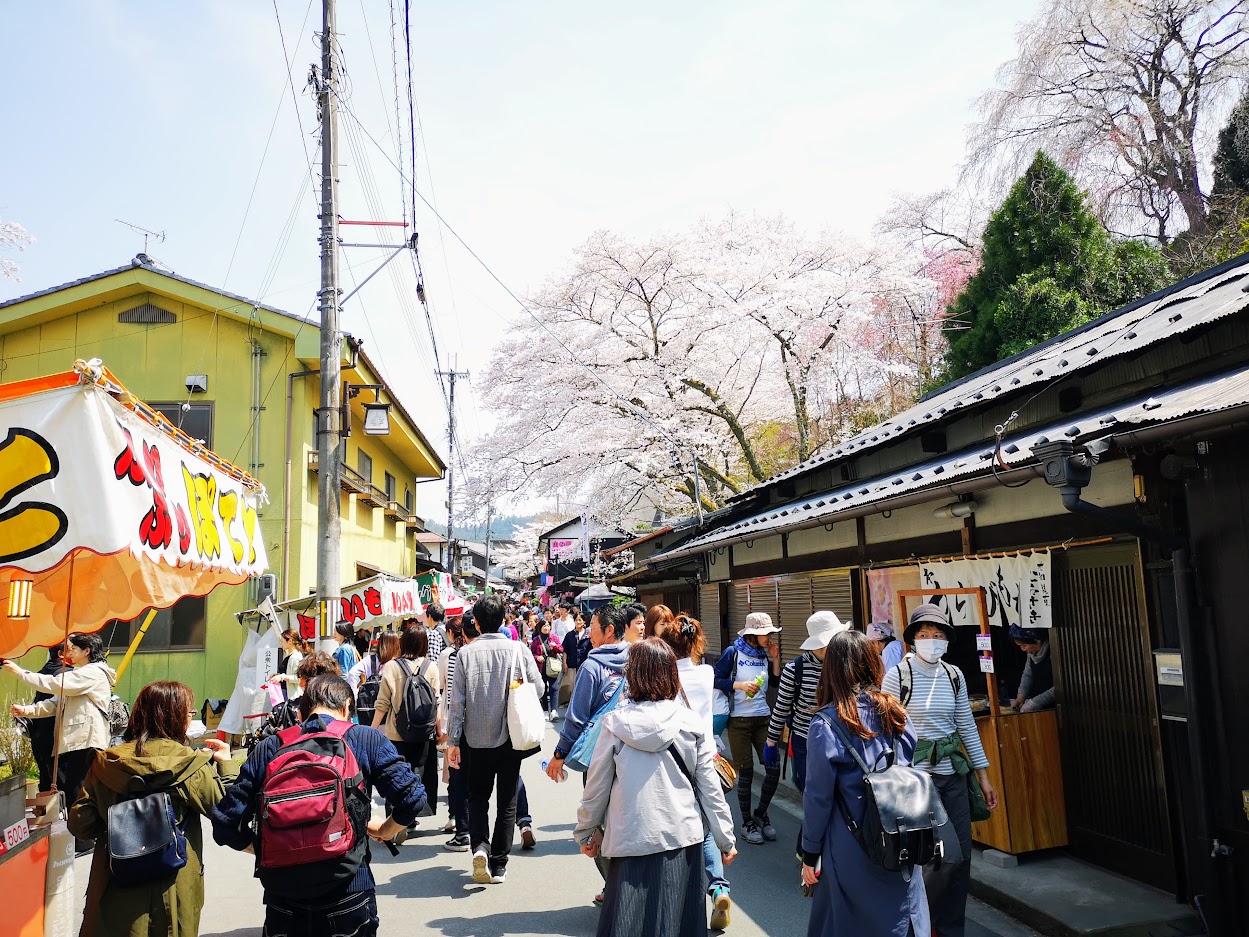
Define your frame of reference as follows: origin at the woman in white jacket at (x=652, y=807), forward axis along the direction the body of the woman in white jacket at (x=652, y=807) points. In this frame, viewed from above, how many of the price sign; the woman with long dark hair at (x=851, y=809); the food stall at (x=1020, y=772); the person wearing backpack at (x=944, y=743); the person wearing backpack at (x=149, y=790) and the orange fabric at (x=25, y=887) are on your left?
3

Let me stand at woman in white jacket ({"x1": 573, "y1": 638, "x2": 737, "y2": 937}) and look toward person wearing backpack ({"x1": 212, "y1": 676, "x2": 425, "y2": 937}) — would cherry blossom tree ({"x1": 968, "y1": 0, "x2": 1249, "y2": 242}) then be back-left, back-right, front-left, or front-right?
back-right

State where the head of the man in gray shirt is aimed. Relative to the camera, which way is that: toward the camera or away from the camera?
away from the camera

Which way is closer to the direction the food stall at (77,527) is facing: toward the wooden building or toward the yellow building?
the wooden building

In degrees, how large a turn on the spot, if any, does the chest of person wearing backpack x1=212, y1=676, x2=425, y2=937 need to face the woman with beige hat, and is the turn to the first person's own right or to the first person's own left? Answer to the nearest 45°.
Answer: approximately 45° to the first person's own right

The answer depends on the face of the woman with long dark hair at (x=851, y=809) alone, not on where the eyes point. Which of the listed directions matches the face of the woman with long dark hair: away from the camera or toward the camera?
away from the camera

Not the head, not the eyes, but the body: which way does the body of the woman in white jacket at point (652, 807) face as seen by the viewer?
away from the camera

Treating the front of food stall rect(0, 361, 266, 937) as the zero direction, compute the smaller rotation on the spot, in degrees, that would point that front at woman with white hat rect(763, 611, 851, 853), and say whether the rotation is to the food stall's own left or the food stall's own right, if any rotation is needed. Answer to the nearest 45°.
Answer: approximately 45° to the food stall's own left

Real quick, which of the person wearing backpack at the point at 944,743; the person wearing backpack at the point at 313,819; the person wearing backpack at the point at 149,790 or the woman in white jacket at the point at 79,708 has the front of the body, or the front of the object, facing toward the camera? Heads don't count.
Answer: the person wearing backpack at the point at 944,743

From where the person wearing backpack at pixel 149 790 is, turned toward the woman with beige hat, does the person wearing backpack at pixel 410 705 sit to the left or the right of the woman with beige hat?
left

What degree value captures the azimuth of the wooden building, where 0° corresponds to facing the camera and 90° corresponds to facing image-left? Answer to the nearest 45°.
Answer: approximately 45°

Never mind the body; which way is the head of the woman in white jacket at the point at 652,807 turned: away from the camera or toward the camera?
away from the camera

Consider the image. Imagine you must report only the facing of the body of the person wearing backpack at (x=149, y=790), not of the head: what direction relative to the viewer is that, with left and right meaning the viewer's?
facing away from the viewer

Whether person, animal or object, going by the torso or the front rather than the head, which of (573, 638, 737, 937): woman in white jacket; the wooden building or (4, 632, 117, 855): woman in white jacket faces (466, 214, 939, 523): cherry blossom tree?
(573, 638, 737, 937): woman in white jacket
